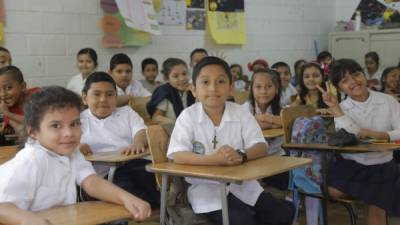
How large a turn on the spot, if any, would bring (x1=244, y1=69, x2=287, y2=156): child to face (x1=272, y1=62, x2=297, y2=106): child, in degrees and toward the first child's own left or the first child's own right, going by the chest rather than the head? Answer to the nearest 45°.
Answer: approximately 180°

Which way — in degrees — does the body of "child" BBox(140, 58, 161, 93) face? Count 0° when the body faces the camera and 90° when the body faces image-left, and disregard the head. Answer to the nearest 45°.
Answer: approximately 0°

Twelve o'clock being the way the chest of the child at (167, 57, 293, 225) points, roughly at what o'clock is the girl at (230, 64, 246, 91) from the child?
The girl is roughly at 6 o'clock from the child.

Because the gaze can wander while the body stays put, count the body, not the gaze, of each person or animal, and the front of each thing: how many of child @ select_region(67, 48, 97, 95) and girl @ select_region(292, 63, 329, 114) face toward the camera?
2

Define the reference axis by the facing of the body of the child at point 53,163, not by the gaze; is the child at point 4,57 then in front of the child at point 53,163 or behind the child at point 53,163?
behind
